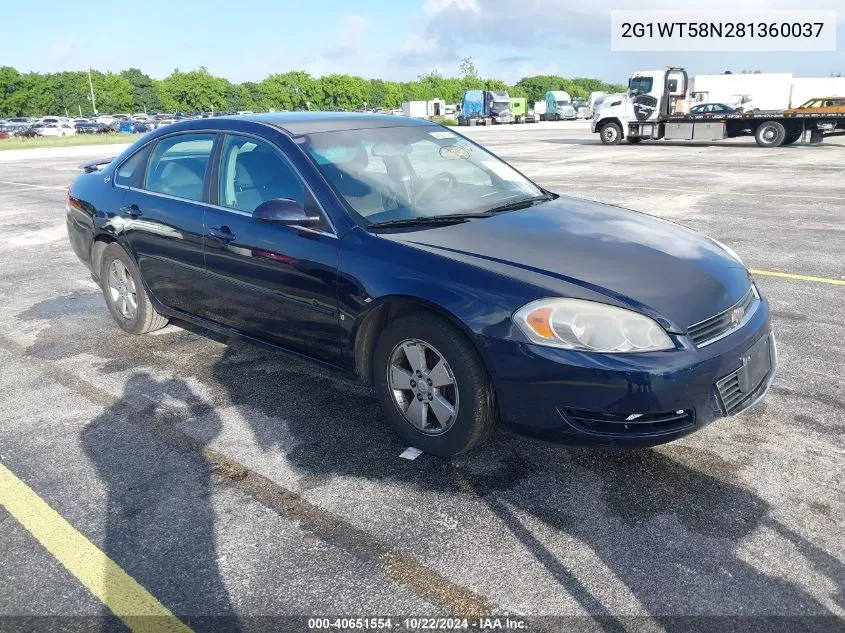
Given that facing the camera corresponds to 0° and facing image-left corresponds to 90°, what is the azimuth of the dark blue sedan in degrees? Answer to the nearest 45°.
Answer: approximately 315°

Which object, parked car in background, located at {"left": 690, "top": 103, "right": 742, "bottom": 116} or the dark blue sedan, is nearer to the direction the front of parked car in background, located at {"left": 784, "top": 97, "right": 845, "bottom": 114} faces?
the parked car in background

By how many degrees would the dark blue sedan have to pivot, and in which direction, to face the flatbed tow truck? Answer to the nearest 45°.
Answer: approximately 135° to its left

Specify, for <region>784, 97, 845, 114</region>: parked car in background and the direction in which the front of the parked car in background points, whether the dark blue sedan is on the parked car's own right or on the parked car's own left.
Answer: on the parked car's own left

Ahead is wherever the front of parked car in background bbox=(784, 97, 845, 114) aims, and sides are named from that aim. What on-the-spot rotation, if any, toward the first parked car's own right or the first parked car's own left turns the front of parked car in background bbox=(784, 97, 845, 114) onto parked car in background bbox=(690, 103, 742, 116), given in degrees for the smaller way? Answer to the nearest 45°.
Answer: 0° — it already faces it

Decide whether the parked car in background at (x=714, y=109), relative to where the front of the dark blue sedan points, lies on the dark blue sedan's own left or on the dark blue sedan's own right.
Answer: on the dark blue sedan's own left

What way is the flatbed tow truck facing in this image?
to the viewer's left

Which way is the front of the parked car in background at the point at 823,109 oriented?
to the viewer's left

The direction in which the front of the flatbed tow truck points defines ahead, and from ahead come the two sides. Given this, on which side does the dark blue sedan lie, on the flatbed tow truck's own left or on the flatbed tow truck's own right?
on the flatbed tow truck's own left
